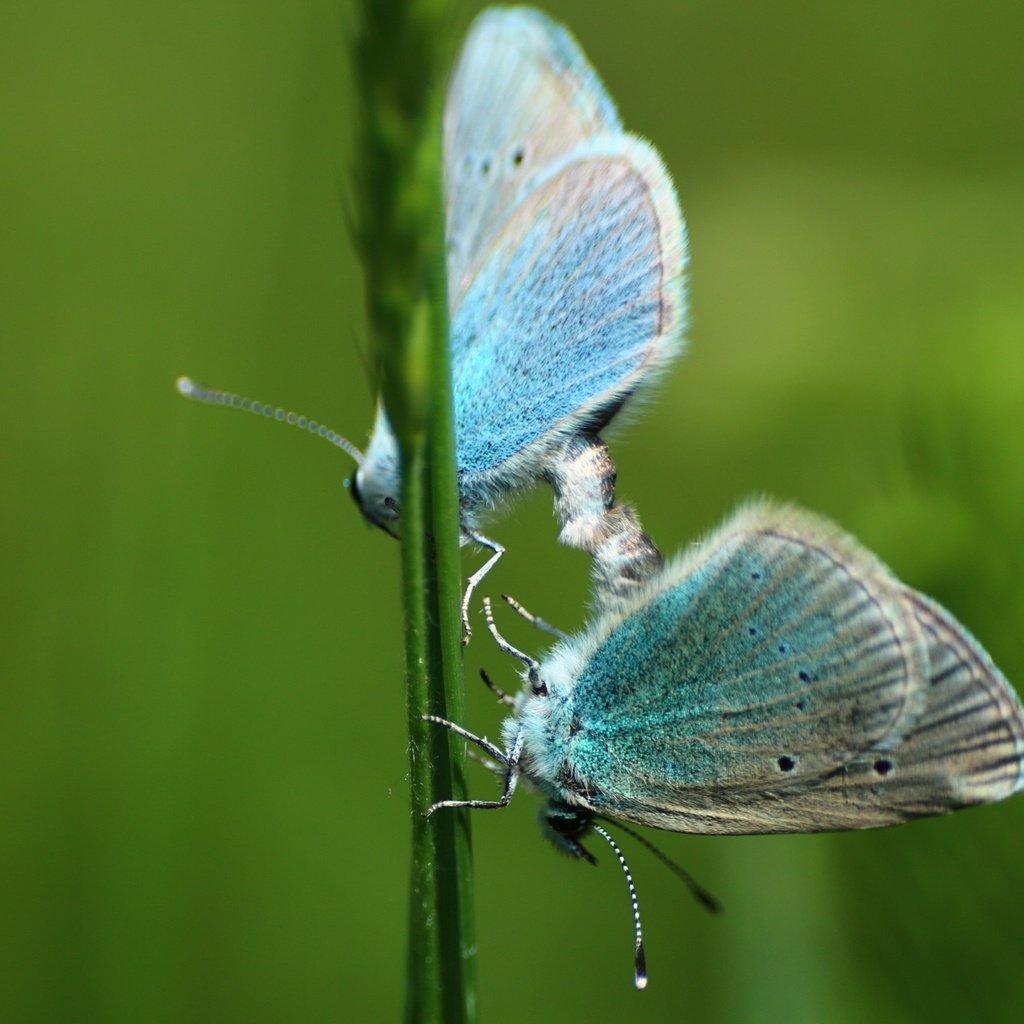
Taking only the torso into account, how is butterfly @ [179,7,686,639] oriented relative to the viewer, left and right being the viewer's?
facing to the left of the viewer
